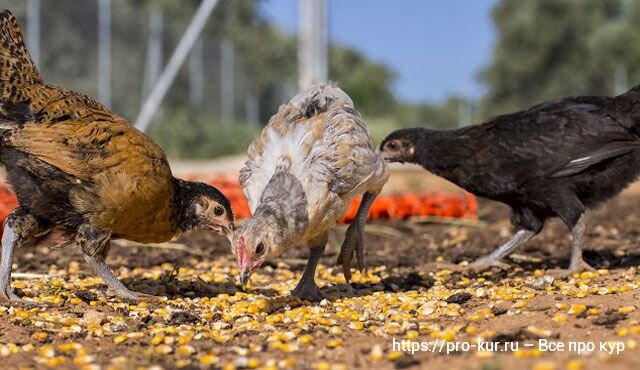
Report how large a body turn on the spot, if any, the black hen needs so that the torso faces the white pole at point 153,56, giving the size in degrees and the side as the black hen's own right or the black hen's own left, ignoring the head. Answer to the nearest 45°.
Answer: approximately 45° to the black hen's own right

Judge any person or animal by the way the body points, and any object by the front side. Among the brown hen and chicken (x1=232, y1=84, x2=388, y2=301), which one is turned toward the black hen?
the brown hen

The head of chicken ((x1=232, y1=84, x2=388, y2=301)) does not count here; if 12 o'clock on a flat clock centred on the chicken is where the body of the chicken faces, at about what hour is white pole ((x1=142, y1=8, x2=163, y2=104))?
The white pole is roughly at 4 o'clock from the chicken.

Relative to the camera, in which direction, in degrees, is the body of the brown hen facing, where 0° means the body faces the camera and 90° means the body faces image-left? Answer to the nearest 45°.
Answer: approximately 270°

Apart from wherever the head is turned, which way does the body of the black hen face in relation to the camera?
to the viewer's left

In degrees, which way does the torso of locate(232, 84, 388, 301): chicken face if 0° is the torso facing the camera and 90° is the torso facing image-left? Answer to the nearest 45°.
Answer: approximately 45°

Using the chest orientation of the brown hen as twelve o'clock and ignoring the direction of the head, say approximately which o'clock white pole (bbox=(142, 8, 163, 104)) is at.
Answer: The white pole is roughly at 9 o'clock from the brown hen.

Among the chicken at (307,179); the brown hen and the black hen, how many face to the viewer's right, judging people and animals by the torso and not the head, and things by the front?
1

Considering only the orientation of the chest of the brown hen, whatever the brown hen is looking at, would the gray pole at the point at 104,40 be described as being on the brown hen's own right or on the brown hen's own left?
on the brown hen's own left

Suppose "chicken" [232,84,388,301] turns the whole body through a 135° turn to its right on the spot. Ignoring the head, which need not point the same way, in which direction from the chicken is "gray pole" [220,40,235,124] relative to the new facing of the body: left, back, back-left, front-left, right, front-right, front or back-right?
front

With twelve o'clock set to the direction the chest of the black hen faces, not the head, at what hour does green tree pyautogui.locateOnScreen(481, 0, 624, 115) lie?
The green tree is roughly at 3 o'clock from the black hen.

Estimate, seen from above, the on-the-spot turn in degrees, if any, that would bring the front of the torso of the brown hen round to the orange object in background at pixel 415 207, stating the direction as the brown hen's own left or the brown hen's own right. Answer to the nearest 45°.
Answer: approximately 45° to the brown hen's own left

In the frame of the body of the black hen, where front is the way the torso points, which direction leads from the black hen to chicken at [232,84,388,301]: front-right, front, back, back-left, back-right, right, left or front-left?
front-left

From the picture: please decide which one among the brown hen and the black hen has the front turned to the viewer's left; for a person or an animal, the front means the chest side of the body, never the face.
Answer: the black hen

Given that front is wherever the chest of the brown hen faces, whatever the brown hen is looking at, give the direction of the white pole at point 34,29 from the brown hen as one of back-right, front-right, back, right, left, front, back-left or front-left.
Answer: left
